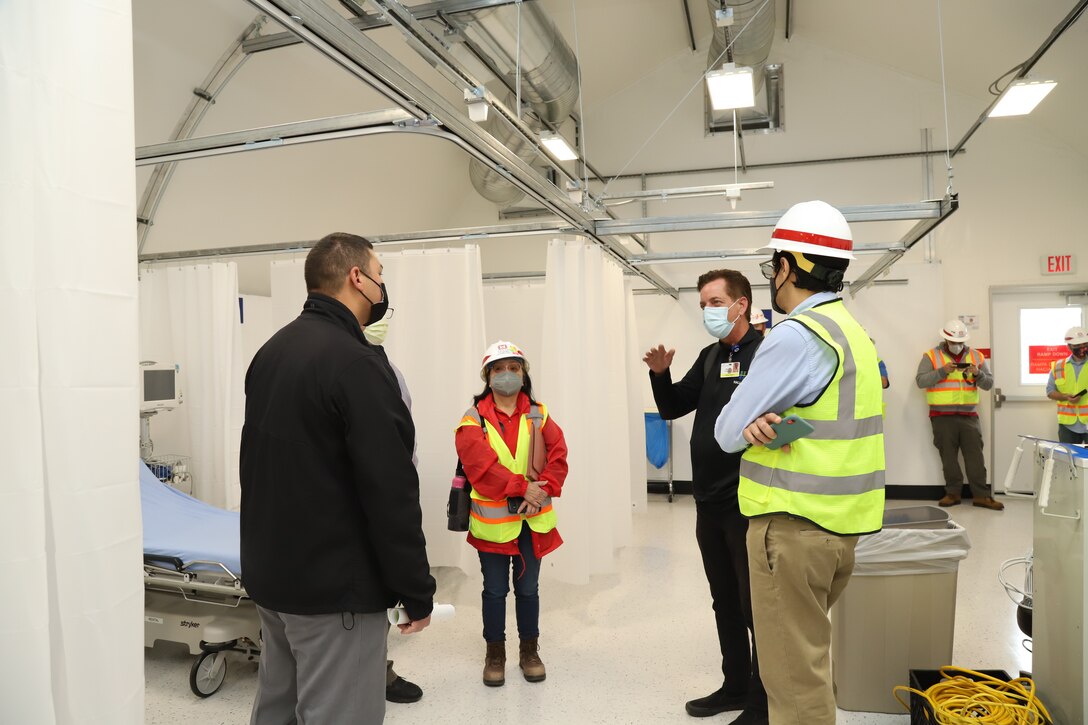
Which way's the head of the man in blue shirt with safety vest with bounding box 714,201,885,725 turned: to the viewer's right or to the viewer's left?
to the viewer's left

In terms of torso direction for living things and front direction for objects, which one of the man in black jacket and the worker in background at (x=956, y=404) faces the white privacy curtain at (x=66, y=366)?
the worker in background

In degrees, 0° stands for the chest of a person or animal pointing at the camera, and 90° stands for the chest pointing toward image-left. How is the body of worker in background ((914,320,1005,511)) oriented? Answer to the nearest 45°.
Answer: approximately 0°

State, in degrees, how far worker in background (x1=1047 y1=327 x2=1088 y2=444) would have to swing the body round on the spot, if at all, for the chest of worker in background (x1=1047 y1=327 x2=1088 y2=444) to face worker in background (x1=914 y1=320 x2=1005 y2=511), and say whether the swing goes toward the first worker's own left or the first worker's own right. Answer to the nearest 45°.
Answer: approximately 90° to the first worker's own right

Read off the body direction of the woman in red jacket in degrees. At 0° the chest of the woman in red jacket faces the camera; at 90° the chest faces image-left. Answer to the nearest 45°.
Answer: approximately 0°

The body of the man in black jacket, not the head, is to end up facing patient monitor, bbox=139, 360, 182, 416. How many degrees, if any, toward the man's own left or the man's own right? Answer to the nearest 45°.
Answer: approximately 45° to the man's own left
